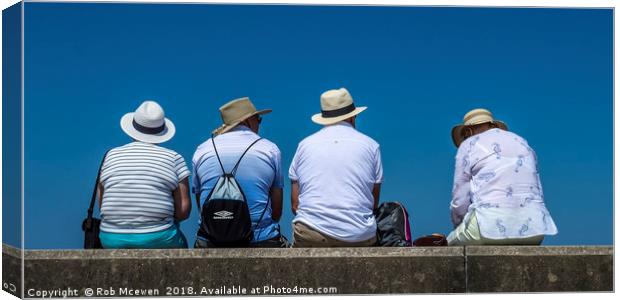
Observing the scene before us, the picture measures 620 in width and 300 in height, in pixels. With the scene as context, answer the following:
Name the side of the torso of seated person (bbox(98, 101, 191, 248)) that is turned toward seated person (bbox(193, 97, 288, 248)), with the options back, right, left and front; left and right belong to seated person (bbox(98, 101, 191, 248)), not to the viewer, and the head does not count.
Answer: right

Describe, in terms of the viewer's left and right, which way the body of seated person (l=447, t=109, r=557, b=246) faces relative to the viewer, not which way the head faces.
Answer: facing away from the viewer and to the left of the viewer

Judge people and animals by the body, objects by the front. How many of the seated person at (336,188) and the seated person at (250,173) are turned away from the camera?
2

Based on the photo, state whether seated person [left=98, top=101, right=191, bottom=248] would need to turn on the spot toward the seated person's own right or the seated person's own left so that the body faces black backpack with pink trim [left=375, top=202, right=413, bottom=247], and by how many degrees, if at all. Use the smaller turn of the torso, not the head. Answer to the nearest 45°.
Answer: approximately 90° to the seated person's own right

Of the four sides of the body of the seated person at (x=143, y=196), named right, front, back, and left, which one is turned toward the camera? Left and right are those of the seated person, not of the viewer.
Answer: back

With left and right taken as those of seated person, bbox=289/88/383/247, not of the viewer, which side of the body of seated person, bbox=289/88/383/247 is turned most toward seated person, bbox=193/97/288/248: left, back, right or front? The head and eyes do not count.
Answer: left

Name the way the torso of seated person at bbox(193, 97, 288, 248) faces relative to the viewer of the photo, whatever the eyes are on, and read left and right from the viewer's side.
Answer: facing away from the viewer

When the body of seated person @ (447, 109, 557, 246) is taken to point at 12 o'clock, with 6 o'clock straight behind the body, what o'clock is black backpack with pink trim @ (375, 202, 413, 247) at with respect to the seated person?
The black backpack with pink trim is roughly at 10 o'clock from the seated person.

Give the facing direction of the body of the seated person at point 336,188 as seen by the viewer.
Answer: away from the camera

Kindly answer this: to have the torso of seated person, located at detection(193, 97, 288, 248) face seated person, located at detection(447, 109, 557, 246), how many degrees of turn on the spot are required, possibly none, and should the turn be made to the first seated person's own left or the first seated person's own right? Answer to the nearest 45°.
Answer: approximately 90° to the first seated person's own right

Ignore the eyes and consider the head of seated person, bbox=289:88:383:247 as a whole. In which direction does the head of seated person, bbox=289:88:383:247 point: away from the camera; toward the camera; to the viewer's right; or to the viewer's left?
away from the camera

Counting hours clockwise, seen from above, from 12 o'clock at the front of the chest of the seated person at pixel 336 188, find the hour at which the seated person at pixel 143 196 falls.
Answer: the seated person at pixel 143 196 is roughly at 9 o'clock from the seated person at pixel 336 188.

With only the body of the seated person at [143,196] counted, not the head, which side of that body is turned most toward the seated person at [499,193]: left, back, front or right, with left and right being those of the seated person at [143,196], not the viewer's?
right

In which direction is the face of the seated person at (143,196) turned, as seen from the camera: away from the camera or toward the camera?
away from the camera
